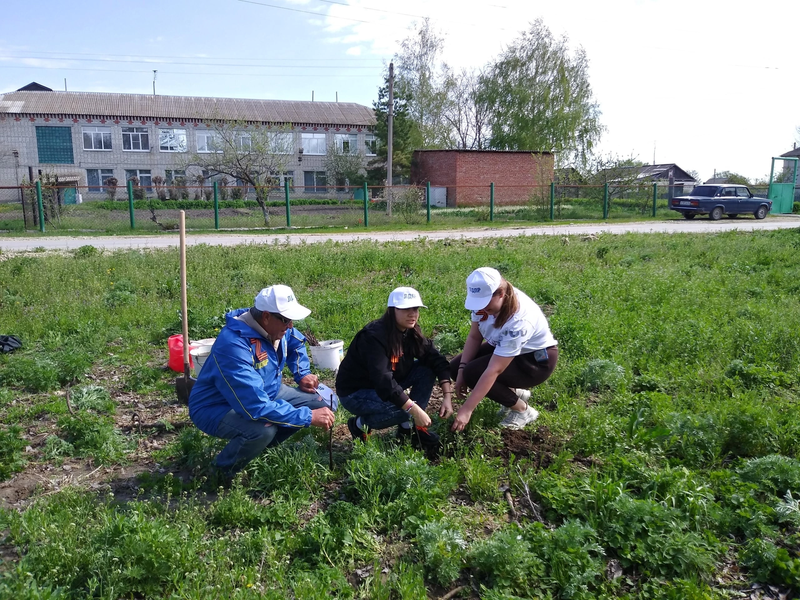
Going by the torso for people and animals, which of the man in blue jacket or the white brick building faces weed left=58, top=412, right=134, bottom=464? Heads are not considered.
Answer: the white brick building

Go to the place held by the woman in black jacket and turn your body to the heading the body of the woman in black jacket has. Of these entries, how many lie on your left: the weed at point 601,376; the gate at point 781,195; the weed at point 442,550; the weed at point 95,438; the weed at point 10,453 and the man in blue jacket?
2

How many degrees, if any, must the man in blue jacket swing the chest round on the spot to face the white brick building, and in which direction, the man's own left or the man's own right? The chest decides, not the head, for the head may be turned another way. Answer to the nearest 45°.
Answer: approximately 135° to the man's own left

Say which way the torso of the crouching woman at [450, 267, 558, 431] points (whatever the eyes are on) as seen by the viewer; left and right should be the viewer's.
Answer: facing the viewer and to the left of the viewer

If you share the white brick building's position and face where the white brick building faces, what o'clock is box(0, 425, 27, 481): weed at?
The weed is roughly at 12 o'clock from the white brick building.

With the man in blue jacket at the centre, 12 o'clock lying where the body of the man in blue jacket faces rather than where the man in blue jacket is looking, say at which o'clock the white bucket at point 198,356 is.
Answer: The white bucket is roughly at 7 o'clock from the man in blue jacket.

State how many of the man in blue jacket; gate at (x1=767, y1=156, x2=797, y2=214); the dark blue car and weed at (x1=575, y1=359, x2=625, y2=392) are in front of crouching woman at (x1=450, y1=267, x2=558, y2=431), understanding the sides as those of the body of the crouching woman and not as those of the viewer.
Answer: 1

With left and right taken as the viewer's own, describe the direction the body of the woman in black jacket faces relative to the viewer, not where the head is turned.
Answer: facing the viewer and to the right of the viewer

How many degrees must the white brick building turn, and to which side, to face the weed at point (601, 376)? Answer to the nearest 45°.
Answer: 0° — it already faces it

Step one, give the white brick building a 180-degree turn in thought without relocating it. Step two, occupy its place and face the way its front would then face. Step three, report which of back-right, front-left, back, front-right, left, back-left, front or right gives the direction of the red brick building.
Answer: back-right

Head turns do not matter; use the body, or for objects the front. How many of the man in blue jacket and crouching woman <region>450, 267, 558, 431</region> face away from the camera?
0
